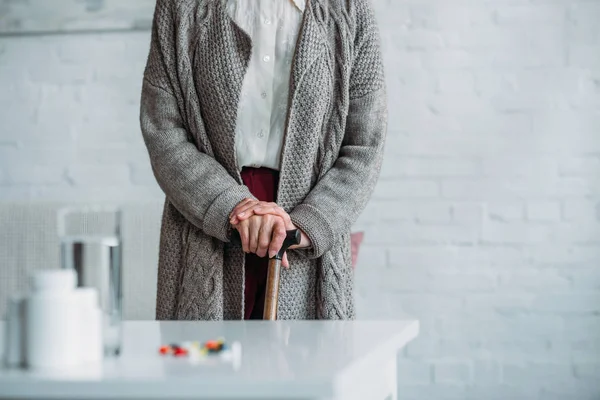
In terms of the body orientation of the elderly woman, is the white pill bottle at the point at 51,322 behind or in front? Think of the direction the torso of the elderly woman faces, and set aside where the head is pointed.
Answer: in front

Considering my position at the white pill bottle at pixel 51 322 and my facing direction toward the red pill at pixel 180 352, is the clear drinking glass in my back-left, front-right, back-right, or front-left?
front-left

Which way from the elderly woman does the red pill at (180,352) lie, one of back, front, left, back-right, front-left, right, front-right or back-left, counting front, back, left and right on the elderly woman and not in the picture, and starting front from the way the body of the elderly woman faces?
front

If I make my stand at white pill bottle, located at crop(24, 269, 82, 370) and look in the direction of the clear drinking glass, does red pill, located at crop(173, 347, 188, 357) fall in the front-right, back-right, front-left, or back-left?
front-right

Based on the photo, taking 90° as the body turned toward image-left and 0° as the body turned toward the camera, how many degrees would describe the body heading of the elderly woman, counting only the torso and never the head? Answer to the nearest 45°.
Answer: approximately 0°
